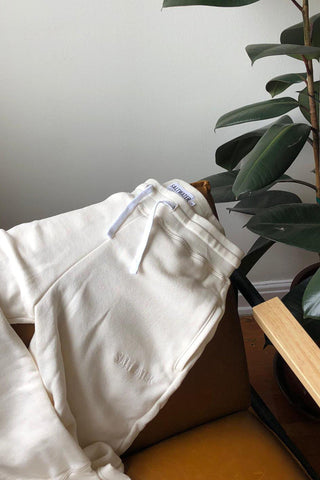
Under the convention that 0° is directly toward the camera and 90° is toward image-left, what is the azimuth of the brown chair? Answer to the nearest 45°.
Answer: approximately 315°
